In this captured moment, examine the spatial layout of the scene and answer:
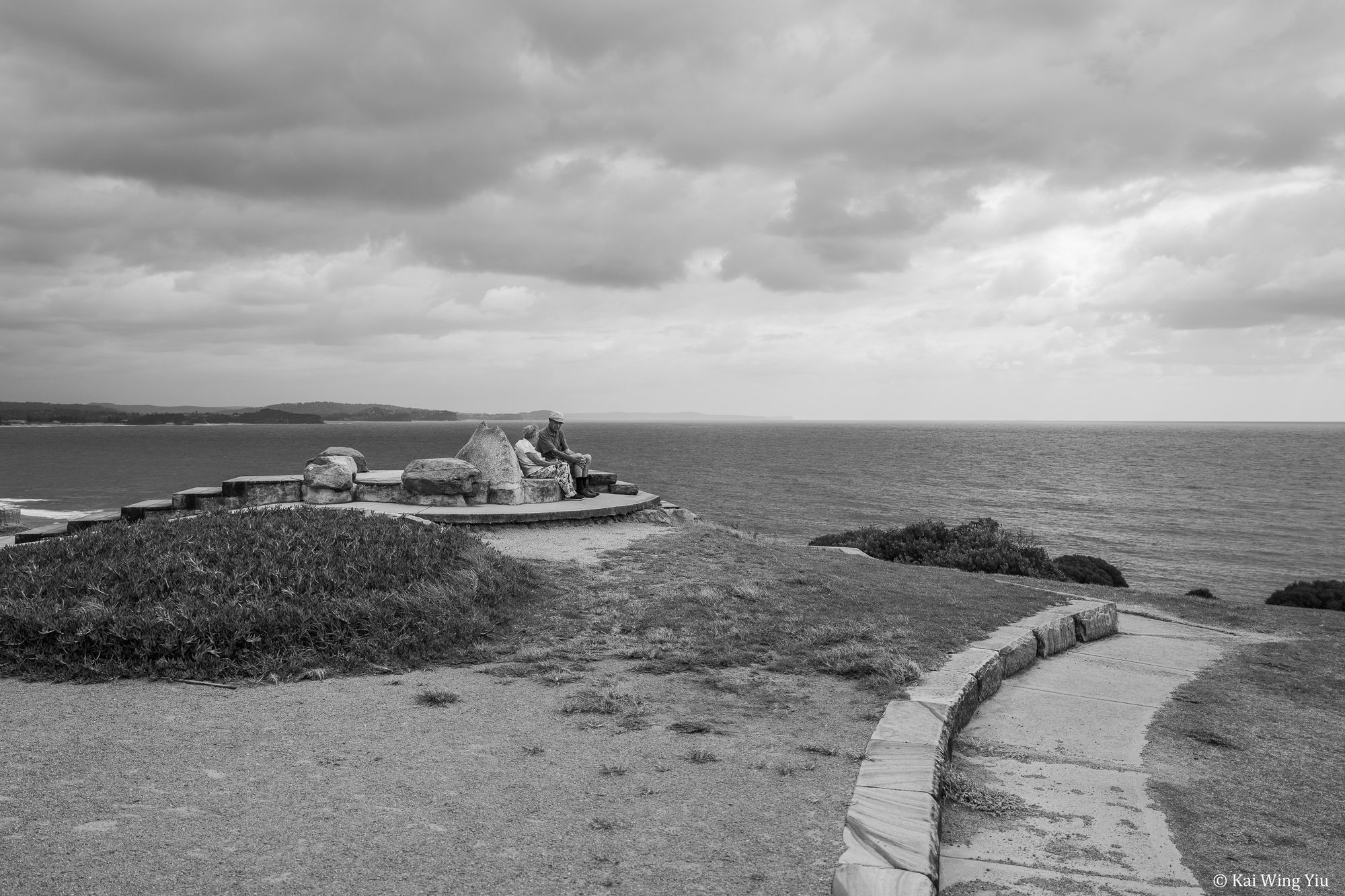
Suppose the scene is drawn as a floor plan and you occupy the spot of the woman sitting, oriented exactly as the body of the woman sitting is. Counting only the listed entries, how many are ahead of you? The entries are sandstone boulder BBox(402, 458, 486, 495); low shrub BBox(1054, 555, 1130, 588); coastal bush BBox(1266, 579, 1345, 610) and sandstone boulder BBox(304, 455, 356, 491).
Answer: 2

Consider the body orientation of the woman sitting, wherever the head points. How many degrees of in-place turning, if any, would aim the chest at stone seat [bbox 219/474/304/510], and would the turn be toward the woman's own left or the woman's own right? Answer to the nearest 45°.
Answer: approximately 180°

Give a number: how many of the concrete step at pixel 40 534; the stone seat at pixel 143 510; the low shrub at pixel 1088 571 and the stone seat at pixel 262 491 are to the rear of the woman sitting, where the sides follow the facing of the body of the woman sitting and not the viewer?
3

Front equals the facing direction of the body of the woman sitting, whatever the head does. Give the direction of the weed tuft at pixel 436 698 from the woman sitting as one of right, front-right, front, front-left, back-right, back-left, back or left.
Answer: right

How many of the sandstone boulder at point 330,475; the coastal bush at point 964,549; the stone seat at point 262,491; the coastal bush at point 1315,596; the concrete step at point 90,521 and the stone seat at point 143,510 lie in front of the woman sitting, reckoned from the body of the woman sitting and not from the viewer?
2

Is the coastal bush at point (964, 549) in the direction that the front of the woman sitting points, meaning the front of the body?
yes

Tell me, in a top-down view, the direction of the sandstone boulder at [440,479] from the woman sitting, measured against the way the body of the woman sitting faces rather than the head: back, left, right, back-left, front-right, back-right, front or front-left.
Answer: back-right

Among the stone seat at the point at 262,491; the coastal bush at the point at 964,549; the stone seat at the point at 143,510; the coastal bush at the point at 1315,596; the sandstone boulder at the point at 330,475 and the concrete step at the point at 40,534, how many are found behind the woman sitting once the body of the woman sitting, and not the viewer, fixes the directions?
4

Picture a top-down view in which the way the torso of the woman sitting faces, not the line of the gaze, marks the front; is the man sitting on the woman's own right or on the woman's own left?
on the woman's own left

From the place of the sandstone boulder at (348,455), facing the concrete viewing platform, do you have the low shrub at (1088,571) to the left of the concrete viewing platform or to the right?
left

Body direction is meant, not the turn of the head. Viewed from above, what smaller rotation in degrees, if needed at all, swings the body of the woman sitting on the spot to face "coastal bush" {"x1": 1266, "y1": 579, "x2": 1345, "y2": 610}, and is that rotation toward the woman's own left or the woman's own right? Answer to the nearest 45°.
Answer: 0° — they already face it

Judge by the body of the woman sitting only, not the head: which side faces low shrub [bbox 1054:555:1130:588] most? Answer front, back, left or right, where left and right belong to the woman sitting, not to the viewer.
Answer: front

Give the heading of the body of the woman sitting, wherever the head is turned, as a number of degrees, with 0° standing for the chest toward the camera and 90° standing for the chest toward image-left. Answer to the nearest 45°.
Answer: approximately 270°

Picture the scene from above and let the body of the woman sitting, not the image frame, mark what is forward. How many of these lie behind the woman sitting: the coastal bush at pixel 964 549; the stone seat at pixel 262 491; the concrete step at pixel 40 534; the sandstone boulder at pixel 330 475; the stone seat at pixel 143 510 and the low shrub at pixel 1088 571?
4

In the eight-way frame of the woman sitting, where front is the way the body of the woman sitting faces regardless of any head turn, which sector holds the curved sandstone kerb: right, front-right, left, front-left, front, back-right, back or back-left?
right
